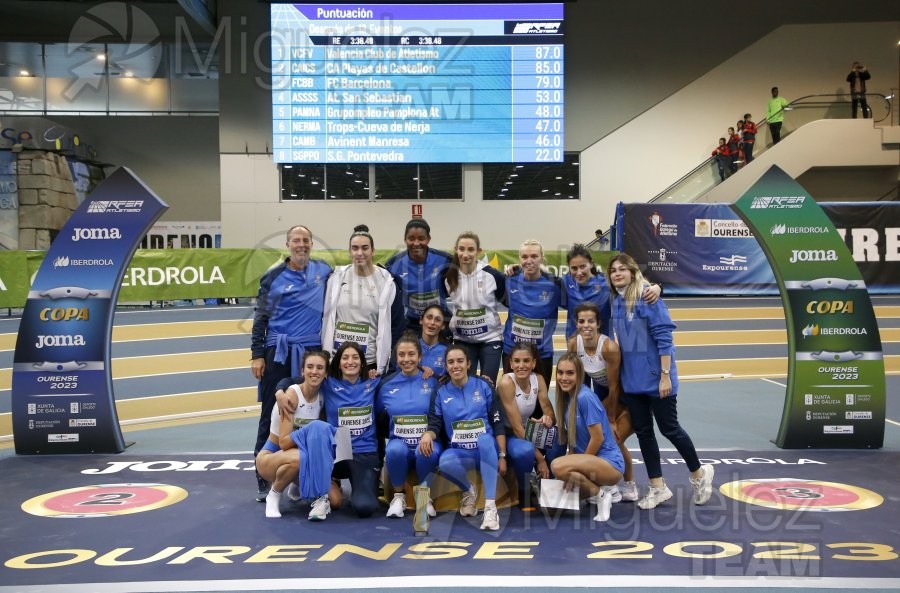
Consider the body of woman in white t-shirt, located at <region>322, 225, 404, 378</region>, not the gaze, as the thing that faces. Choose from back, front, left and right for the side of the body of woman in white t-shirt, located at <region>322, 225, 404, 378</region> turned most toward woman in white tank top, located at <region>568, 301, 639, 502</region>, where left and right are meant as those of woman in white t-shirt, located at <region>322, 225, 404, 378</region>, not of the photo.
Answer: left

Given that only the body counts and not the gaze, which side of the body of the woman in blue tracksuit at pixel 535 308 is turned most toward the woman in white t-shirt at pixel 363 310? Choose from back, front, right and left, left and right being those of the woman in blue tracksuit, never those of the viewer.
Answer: right

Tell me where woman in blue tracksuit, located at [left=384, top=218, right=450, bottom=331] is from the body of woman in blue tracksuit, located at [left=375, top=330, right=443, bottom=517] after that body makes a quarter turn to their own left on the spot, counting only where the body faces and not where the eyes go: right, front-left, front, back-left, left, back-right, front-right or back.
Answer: left

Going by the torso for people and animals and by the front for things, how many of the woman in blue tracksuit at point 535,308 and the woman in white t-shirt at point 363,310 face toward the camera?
2

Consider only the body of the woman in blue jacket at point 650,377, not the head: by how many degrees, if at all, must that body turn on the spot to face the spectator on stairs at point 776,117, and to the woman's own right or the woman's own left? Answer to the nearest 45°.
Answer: approximately 135° to the woman's own right
